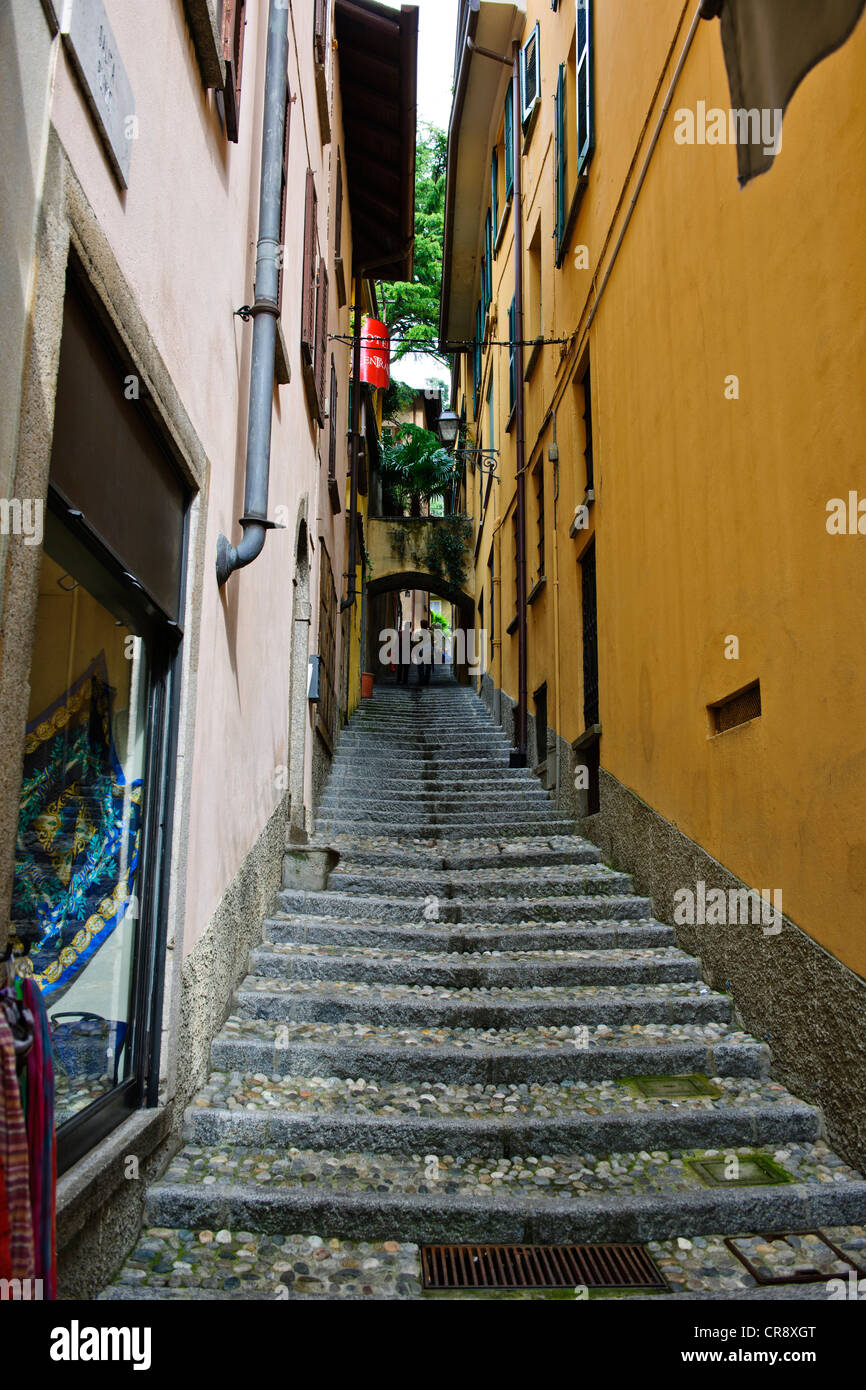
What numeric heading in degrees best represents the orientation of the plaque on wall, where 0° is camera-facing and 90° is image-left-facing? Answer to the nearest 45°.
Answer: approximately 270°

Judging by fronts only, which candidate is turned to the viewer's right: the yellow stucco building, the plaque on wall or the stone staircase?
the plaque on wall

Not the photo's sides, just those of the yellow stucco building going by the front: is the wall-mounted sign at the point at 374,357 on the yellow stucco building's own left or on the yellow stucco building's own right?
on the yellow stucco building's own right

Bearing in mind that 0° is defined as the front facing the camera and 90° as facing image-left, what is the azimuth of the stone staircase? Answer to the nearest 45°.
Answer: approximately 0°

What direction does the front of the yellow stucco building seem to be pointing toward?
to the viewer's left

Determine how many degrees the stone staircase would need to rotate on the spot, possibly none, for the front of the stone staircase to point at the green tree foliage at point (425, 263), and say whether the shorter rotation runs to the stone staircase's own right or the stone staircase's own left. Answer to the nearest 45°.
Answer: approximately 180°

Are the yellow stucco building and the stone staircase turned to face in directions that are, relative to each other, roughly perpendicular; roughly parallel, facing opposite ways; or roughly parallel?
roughly perpendicular

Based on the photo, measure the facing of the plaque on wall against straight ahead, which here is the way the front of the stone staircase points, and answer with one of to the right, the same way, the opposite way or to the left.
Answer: to the left

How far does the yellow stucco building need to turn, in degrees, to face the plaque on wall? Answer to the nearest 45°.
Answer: approximately 45° to its left

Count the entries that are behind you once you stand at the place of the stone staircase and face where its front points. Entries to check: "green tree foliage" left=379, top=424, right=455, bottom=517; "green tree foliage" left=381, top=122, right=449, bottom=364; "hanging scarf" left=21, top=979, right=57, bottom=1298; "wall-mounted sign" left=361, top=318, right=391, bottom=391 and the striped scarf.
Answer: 3

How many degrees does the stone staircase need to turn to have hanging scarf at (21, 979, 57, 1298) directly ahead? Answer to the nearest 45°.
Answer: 0° — it already faces it
